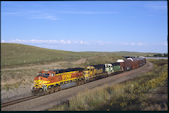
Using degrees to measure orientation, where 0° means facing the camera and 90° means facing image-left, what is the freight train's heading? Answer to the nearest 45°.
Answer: approximately 45°
